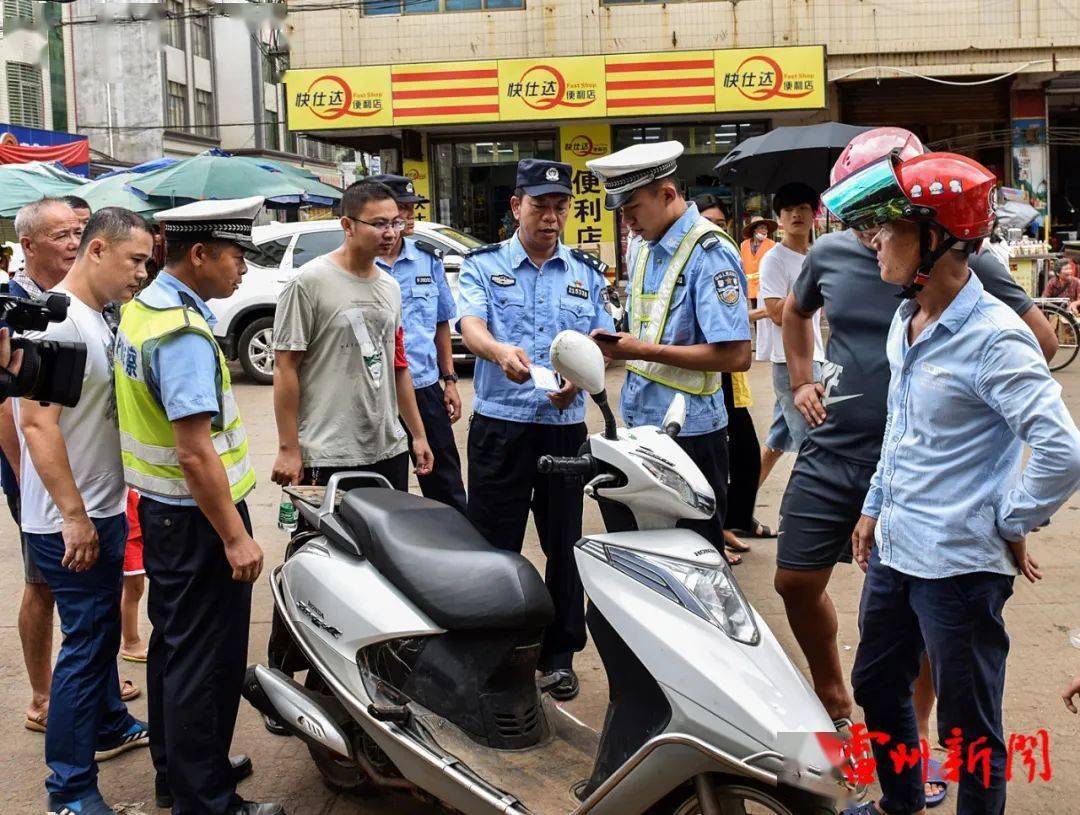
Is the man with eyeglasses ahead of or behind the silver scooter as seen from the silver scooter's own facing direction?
behind

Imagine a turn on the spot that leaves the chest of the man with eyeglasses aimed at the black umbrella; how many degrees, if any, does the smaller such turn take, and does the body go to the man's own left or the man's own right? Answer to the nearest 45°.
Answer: approximately 90° to the man's own left

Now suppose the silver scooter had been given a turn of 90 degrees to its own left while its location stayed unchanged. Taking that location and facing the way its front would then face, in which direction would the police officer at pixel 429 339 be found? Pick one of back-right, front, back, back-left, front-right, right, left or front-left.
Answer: front-left

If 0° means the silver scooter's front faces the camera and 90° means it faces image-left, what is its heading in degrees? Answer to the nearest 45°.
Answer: approximately 315°

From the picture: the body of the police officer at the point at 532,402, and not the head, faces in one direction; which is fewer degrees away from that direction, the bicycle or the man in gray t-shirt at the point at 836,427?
the man in gray t-shirt

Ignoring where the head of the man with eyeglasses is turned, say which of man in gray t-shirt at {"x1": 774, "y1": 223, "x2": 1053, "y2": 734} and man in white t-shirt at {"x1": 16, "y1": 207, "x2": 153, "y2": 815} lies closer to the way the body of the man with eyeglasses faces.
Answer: the man in gray t-shirt

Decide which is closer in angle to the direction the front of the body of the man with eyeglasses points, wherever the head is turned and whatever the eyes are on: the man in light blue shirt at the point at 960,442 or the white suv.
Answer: the man in light blue shirt

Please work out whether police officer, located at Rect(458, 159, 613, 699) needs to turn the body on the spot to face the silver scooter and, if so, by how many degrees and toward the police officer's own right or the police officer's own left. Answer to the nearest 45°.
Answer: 0° — they already face it

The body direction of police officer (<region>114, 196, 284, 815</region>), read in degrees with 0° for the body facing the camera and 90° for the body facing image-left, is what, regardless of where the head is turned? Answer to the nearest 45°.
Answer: approximately 270°

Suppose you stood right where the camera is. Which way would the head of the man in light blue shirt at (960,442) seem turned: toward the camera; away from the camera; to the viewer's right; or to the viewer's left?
to the viewer's left

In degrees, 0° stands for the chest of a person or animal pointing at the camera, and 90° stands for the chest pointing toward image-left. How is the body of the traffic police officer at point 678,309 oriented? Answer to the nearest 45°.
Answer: approximately 45°

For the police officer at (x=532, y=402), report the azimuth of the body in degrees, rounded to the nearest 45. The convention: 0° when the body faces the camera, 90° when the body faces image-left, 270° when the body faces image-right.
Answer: approximately 0°

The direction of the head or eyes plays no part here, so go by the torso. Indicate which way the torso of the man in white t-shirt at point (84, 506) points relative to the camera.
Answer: to the viewer's right

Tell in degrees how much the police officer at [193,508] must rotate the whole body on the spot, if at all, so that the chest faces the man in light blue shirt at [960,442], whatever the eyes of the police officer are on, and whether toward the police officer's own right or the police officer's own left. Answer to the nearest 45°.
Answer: approximately 45° to the police officer's own right

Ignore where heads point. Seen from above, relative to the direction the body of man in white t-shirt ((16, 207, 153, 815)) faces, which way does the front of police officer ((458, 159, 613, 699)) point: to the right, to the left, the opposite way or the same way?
to the right

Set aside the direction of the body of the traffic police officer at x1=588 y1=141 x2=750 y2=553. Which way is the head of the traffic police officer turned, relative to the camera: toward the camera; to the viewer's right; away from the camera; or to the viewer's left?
to the viewer's left
